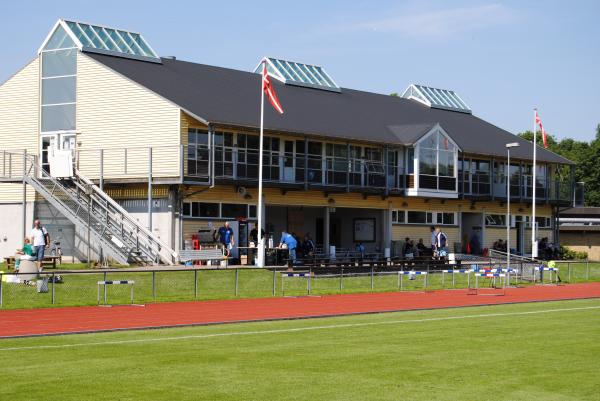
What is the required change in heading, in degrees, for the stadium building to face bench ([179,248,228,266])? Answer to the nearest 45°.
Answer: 0° — it already faces it

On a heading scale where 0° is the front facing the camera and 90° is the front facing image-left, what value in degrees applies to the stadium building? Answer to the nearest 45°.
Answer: approximately 315°
